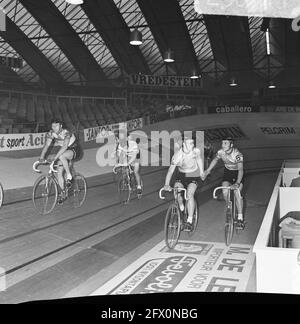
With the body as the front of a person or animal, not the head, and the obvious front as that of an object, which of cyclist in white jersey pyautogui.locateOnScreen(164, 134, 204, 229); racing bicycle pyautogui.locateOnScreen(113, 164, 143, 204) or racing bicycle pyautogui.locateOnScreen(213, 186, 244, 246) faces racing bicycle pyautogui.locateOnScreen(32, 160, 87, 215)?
racing bicycle pyautogui.locateOnScreen(113, 164, 143, 204)

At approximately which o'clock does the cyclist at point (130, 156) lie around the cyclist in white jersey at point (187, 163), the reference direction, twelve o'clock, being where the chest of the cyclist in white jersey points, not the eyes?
The cyclist is roughly at 5 o'clock from the cyclist in white jersey.

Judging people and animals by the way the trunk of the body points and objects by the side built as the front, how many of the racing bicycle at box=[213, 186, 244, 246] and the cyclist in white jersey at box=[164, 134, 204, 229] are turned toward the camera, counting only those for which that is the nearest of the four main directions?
2

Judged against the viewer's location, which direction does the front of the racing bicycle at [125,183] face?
facing the viewer and to the left of the viewer

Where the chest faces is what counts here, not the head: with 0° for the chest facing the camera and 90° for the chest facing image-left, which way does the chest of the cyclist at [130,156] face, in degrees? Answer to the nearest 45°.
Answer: approximately 45°

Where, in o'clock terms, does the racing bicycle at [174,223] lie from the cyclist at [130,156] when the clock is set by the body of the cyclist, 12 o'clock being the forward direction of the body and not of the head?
The racing bicycle is roughly at 10 o'clock from the cyclist.

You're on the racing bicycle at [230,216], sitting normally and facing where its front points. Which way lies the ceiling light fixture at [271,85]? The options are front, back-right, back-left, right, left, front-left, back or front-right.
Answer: back

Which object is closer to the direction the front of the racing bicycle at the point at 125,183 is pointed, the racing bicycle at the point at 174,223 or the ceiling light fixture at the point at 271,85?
the racing bicycle

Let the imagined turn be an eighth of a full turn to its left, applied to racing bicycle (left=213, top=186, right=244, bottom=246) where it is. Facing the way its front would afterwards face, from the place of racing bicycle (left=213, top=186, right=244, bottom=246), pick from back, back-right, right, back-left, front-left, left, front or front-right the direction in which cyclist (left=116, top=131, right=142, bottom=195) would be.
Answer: back
